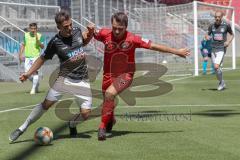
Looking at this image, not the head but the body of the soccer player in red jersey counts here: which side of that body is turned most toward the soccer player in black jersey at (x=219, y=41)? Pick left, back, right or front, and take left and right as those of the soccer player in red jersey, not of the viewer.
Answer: back

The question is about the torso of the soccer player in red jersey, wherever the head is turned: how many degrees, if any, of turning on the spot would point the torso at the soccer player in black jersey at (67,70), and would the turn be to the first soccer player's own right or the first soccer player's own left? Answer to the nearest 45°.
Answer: approximately 45° to the first soccer player's own right

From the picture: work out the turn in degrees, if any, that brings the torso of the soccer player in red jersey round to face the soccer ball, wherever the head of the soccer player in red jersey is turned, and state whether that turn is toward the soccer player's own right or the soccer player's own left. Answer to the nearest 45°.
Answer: approximately 45° to the soccer player's own right

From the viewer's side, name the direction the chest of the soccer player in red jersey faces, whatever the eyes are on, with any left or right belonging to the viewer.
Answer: facing the viewer

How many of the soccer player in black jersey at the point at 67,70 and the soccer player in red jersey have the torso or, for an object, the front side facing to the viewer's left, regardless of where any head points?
0

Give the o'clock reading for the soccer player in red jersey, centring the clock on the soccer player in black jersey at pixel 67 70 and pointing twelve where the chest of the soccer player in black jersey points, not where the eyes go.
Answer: The soccer player in red jersey is roughly at 10 o'clock from the soccer player in black jersey.
